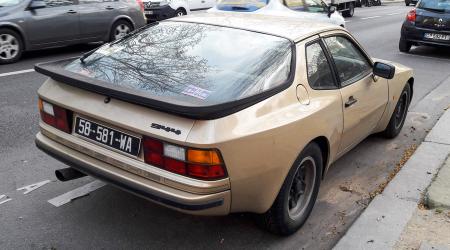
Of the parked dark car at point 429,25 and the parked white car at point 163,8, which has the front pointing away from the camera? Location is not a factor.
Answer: the parked dark car

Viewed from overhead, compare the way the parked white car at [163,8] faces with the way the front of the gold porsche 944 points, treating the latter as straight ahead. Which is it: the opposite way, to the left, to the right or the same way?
the opposite way

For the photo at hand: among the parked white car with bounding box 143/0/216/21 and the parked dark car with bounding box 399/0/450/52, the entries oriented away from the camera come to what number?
1

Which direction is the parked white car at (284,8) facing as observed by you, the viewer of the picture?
facing away from the viewer and to the right of the viewer

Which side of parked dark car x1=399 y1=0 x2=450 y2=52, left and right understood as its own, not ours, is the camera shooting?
back

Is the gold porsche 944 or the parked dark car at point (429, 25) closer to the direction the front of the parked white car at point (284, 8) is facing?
the parked dark car

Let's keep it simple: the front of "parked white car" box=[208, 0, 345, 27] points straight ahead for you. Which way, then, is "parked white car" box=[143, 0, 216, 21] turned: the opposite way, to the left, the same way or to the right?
the opposite way

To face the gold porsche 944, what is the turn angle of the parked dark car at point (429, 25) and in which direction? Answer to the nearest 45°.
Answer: approximately 180°

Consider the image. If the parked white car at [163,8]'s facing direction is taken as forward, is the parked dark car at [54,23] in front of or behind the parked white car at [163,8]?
in front

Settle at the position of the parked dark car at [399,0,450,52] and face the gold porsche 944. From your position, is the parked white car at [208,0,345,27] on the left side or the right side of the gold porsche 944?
right

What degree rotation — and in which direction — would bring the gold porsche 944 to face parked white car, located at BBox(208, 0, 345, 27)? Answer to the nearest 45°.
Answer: approximately 45° to its left

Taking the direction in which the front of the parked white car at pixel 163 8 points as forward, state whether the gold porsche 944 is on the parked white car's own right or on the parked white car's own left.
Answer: on the parked white car's own left

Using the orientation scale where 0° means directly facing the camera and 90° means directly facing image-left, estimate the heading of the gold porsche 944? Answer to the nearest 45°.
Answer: approximately 225°
